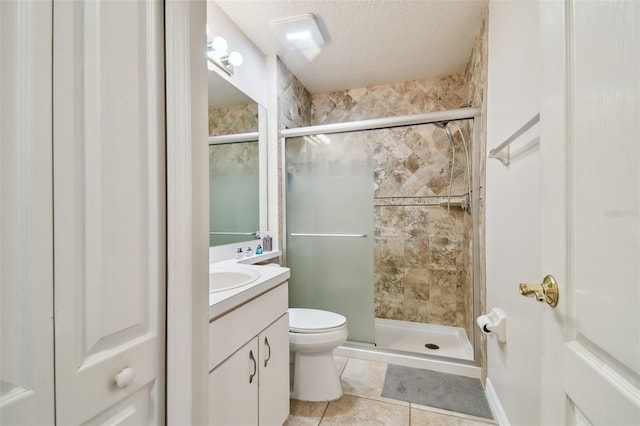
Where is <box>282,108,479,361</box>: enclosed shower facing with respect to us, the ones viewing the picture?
facing the viewer

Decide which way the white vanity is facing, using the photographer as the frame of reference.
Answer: facing the viewer and to the right of the viewer

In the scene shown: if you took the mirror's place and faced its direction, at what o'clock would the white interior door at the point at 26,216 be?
The white interior door is roughly at 2 o'clock from the mirror.

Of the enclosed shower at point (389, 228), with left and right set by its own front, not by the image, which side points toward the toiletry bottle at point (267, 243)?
right

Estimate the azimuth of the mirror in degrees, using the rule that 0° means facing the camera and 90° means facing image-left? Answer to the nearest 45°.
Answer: approximately 315°

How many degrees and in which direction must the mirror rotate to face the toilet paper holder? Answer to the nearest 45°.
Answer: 0° — it already faces it

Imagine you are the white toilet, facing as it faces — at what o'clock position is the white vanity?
The white vanity is roughly at 4 o'clock from the white toilet.

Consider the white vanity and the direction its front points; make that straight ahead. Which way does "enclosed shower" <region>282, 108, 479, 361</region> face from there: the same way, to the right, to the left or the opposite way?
to the right

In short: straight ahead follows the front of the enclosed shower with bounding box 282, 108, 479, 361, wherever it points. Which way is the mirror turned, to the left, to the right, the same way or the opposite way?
to the left

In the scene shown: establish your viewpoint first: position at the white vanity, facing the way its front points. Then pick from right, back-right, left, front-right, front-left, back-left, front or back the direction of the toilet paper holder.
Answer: front-left

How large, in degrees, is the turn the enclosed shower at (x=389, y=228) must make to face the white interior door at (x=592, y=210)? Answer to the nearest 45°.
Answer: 0° — it already faces it

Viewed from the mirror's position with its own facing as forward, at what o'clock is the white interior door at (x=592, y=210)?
The white interior door is roughly at 1 o'clock from the mirror.

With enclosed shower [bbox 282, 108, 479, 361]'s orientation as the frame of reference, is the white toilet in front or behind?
in front
